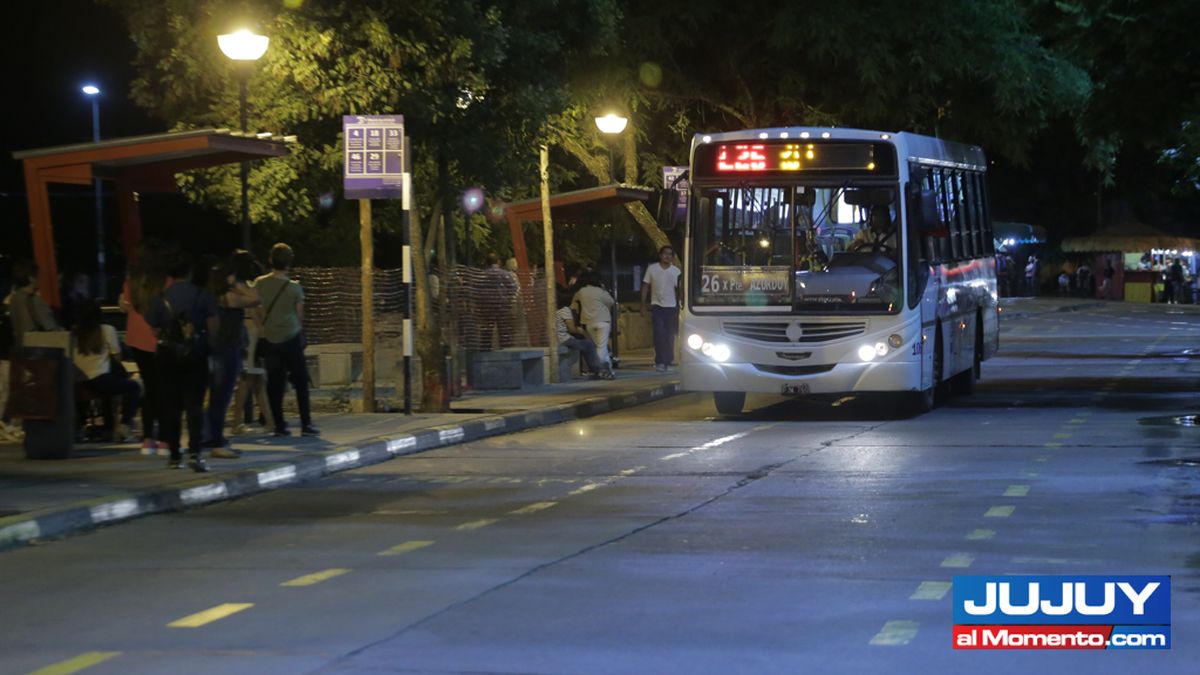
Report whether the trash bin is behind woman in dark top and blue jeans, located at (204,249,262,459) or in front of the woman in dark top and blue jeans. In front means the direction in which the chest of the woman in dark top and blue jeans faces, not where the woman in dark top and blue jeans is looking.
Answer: behind

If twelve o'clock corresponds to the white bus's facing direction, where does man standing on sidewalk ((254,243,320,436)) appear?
The man standing on sidewalk is roughly at 2 o'clock from the white bus.

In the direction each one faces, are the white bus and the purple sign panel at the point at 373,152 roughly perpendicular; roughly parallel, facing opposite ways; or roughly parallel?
roughly parallel

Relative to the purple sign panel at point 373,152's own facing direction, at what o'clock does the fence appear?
The fence is roughly at 6 o'clock from the purple sign panel.

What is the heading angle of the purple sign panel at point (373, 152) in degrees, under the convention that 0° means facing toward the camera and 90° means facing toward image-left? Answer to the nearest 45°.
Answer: approximately 0°

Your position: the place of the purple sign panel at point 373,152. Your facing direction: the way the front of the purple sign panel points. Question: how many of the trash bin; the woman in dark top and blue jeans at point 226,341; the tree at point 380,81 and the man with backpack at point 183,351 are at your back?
1

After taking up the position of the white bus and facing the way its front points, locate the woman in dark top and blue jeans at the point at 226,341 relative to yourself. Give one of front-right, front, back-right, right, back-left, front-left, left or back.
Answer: front-right

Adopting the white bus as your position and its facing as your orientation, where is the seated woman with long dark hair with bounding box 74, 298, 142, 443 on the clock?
The seated woman with long dark hair is roughly at 2 o'clock from the white bus.

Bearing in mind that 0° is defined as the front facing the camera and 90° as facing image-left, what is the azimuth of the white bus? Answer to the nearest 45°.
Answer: approximately 0°
